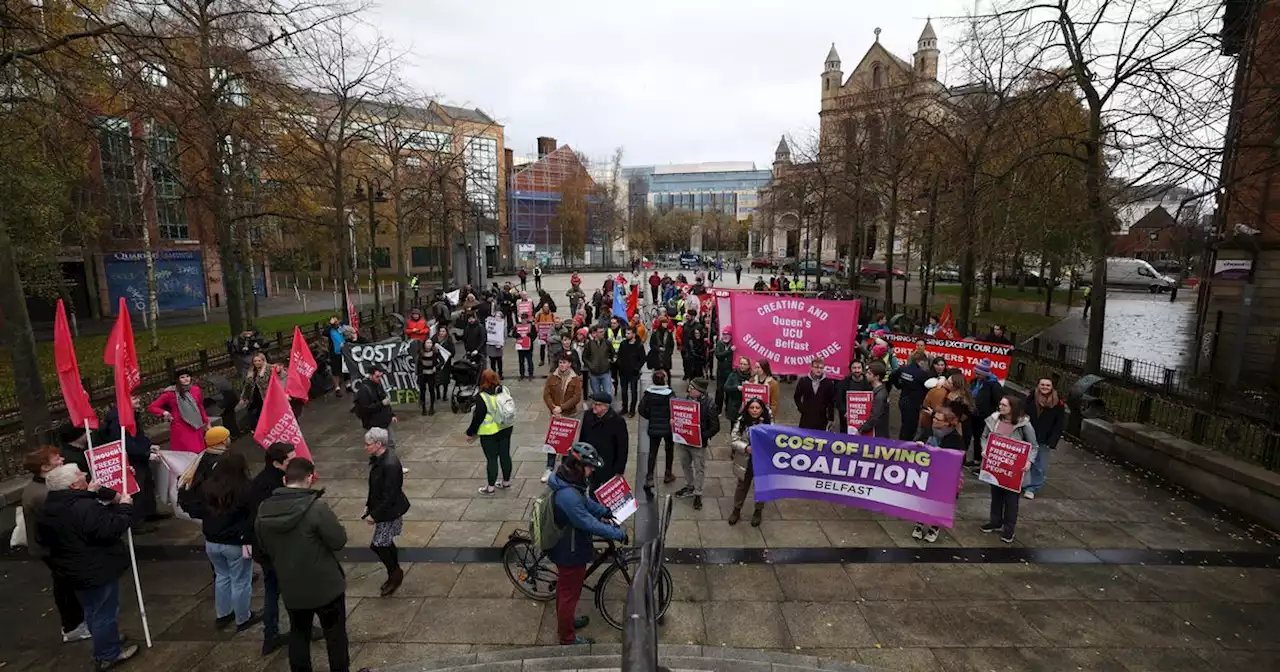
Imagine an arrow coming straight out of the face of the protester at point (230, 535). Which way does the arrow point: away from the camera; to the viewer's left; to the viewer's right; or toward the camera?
away from the camera

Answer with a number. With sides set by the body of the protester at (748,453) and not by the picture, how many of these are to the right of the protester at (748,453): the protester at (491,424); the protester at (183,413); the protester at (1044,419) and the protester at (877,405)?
2

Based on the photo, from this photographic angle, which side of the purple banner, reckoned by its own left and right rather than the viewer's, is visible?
front

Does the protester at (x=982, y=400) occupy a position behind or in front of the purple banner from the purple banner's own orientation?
behind

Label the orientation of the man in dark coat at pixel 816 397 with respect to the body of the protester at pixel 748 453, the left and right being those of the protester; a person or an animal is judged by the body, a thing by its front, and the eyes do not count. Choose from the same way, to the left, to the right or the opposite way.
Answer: the same way

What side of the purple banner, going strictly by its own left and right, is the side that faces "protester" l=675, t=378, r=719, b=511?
right

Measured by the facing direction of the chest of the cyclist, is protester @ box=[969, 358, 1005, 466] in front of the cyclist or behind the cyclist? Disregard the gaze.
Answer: in front

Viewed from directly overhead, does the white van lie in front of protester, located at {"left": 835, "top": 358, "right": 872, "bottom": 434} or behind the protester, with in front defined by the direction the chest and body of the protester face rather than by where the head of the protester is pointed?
behind

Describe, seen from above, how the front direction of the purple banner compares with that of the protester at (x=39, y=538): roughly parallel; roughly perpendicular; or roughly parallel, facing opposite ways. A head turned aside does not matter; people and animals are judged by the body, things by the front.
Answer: roughly parallel, facing opposite ways

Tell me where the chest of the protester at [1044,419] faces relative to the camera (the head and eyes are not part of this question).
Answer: toward the camera

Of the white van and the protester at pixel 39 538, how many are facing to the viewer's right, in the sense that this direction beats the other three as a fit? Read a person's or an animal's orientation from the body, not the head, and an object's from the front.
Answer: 2

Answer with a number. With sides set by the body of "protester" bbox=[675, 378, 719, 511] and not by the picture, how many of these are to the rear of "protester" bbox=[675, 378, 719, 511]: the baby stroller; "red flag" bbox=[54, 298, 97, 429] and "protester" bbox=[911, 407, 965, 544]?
1

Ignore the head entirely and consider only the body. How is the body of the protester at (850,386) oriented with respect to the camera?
toward the camera

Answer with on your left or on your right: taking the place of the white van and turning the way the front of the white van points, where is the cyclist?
on your right

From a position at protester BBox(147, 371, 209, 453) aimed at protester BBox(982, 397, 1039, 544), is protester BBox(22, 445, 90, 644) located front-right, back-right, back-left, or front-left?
front-right

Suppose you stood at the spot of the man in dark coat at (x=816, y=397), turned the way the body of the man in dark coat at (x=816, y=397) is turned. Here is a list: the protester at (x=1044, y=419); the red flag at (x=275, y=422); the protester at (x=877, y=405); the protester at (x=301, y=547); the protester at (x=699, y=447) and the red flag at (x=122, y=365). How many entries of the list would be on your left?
2

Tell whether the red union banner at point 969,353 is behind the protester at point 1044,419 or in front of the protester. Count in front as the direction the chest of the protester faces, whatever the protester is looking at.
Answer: behind

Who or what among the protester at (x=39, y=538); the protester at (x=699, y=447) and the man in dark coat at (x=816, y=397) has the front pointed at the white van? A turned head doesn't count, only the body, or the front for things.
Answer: the protester at (x=39, y=538)
